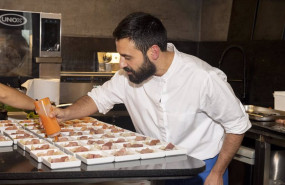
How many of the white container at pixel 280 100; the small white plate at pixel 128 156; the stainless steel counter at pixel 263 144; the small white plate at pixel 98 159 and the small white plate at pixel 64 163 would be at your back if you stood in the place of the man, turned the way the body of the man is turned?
2

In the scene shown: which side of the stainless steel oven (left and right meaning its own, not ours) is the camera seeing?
front

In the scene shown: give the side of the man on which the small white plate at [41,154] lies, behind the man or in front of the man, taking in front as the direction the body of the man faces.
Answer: in front

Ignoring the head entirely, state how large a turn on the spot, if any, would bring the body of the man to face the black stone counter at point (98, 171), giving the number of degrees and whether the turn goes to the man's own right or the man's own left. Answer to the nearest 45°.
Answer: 0° — they already face it

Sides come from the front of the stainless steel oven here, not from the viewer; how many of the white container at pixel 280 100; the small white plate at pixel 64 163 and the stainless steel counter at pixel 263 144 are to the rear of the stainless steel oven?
0

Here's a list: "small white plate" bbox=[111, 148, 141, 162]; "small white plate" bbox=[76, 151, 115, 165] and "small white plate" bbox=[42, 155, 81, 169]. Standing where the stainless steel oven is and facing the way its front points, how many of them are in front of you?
3

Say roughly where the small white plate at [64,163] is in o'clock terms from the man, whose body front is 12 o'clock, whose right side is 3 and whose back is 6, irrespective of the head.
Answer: The small white plate is roughly at 12 o'clock from the man.

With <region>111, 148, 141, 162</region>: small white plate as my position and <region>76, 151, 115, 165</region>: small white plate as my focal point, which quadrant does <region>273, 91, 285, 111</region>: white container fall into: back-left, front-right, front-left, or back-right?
back-right

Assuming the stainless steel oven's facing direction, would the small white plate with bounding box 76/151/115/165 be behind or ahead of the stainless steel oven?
ahead

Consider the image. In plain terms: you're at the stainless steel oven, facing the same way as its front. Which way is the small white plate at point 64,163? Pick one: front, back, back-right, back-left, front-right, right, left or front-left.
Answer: front

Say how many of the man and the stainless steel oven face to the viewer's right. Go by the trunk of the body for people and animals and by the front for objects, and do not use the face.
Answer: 0

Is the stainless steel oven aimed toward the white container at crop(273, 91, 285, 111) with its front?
no

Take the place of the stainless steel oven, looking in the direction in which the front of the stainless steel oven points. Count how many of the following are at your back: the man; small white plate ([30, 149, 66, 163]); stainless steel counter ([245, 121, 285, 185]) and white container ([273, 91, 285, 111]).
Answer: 0

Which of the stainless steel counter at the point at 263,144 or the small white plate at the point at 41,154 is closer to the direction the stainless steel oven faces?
the small white plate

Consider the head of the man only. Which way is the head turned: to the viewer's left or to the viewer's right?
to the viewer's left

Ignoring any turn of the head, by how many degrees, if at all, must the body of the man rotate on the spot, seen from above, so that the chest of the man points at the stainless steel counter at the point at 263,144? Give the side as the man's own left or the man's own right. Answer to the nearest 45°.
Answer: approximately 180°

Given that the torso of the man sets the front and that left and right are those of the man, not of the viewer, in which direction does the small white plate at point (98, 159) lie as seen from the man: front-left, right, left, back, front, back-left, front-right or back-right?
front
